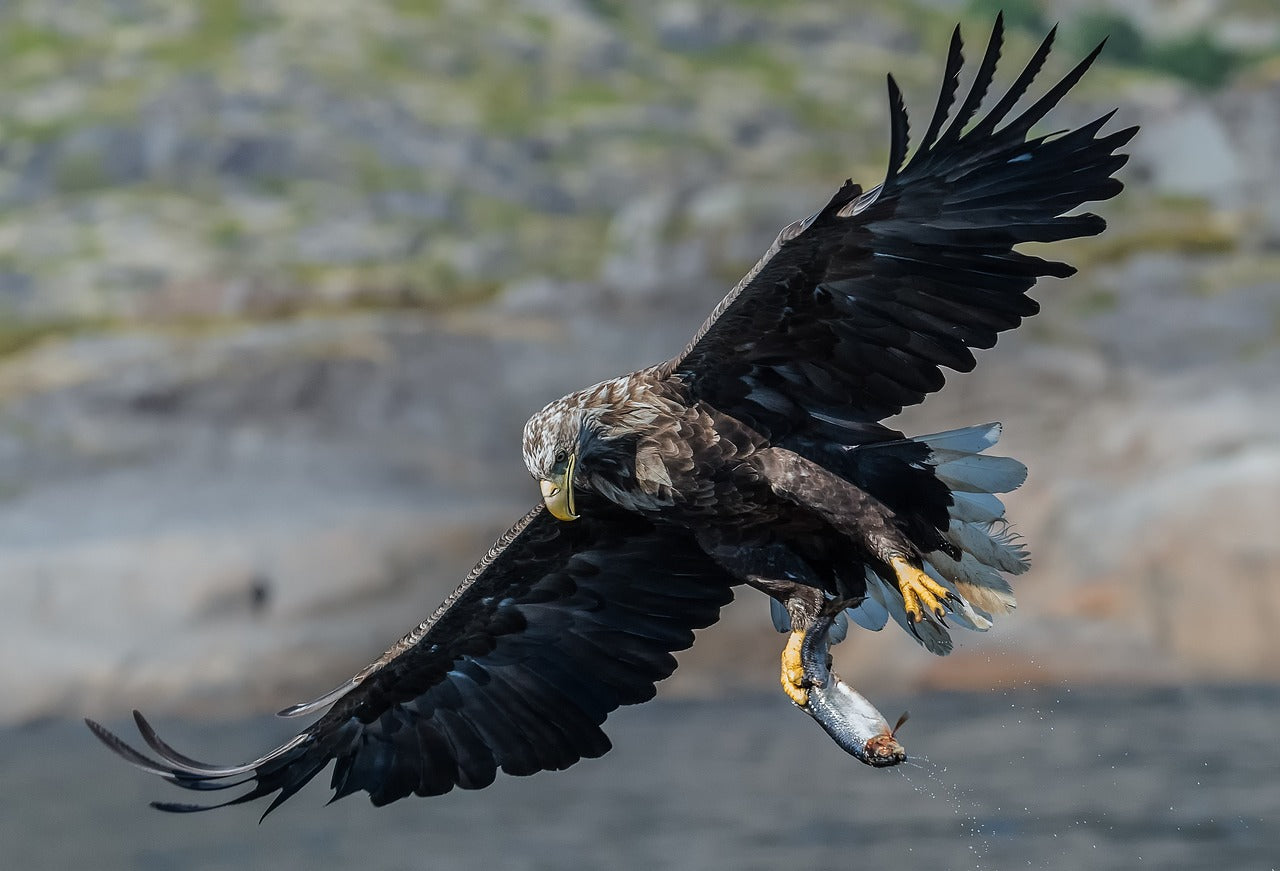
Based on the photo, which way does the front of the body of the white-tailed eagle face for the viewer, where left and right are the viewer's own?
facing the viewer and to the left of the viewer
